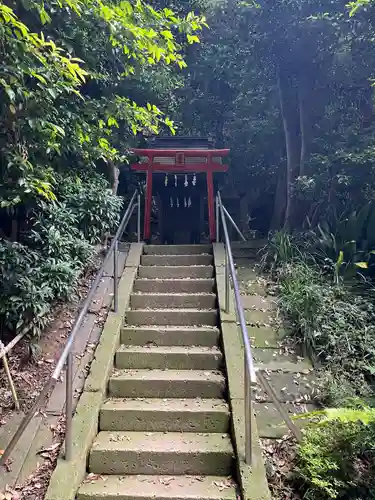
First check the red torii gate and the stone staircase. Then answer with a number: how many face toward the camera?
2

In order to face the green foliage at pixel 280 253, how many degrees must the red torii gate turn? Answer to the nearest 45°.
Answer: approximately 45° to its left

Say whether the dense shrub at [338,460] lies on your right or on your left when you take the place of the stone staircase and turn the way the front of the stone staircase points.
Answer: on your left

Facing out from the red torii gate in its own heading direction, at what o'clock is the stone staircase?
The stone staircase is roughly at 12 o'clock from the red torii gate.

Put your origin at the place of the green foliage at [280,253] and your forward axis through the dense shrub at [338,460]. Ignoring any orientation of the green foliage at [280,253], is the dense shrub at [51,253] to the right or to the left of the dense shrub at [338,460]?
right

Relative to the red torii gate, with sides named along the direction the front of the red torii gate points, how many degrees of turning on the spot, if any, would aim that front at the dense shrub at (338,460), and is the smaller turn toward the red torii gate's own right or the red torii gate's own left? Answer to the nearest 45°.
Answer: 0° — it already faces it

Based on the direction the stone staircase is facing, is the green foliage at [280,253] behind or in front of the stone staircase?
behind
